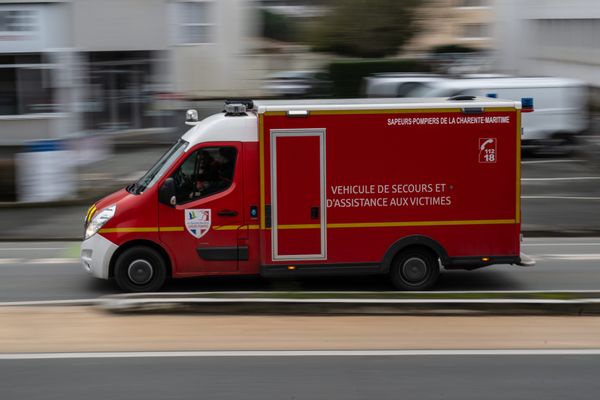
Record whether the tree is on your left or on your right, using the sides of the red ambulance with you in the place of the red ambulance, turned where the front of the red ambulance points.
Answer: on your right

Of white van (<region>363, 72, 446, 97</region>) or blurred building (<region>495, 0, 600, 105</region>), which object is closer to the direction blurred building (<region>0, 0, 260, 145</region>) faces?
the white van

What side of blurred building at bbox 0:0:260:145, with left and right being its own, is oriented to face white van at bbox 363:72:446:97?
left

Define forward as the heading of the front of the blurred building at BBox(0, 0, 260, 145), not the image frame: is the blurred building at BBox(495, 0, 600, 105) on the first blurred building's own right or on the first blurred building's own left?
on the first blurred building's own left

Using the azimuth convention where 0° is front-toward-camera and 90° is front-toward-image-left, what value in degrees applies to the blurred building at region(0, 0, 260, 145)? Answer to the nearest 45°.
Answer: approximately 0°

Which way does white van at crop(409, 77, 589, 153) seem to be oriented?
to the viewer's left

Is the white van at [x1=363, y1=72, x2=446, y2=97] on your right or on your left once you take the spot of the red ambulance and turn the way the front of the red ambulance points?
on your right

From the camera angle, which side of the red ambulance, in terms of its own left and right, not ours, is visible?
left
